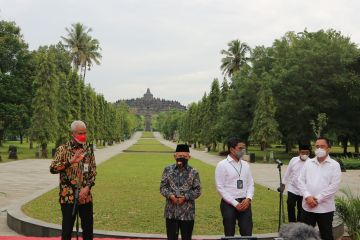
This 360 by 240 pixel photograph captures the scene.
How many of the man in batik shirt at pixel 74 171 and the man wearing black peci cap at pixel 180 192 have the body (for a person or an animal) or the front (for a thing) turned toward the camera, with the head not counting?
2

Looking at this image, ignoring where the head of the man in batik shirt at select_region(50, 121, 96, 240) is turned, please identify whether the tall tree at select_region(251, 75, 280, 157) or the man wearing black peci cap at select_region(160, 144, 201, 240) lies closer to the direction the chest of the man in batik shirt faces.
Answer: the man wearing black peci cap

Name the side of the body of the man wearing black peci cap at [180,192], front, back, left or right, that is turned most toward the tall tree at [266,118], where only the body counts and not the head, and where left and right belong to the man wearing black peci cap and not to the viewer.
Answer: back

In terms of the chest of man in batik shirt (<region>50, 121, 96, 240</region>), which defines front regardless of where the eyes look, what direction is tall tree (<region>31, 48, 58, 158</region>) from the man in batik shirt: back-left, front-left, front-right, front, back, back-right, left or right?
back

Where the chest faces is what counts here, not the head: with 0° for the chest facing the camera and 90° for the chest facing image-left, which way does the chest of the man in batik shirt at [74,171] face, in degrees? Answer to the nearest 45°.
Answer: approximately 0°

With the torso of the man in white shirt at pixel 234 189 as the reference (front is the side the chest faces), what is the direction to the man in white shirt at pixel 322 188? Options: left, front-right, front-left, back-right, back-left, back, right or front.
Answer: front-left

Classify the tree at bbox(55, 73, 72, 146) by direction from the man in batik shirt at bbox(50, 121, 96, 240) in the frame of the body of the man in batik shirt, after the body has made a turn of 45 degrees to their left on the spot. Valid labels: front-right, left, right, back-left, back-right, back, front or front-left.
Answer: back-left

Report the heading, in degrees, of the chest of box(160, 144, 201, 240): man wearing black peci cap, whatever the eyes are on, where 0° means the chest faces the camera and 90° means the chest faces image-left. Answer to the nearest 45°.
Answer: approximately 0°

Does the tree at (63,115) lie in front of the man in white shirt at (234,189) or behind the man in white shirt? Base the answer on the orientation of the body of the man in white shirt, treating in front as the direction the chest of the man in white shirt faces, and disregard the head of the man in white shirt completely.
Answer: behind

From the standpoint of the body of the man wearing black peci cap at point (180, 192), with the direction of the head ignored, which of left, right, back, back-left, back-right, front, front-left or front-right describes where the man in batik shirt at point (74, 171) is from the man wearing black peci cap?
right
